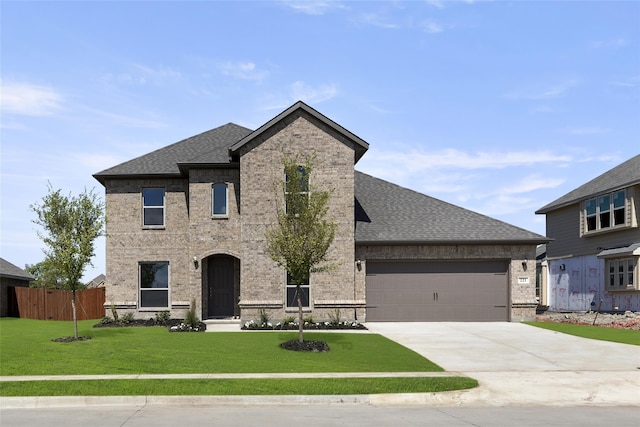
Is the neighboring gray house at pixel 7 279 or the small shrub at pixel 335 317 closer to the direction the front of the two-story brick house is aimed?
the small shrub

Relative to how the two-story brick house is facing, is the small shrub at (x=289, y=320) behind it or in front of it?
in front

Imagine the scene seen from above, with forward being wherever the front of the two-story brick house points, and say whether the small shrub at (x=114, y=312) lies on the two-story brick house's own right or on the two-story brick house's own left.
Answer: on the two-story brick house's own right

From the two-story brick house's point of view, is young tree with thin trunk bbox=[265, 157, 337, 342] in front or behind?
in front

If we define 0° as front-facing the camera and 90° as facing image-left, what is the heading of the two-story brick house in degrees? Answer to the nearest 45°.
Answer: approximately 0°

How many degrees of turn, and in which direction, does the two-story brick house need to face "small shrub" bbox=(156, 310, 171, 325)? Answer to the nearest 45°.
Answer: approximately 90° to its right

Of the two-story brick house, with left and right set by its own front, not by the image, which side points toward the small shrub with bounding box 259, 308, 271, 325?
front

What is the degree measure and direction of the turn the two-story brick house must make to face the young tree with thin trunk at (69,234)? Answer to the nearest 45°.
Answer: approximately 45° to its right

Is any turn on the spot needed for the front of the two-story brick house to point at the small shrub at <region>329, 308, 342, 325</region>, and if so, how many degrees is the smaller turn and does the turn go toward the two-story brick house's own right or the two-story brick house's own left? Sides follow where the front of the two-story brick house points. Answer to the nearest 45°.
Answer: approximately 45° to the two-story brick house's own left
